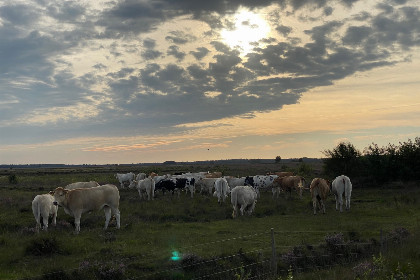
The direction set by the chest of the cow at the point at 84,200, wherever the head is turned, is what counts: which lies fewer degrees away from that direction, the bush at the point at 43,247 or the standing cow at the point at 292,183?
the bush

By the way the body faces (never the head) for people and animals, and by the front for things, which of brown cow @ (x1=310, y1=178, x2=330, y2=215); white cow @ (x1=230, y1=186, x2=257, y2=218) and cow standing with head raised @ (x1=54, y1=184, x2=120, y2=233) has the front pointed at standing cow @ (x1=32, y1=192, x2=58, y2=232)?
cow standing with head raised @ (x1=54, y1=184, x2=120, y2=233)

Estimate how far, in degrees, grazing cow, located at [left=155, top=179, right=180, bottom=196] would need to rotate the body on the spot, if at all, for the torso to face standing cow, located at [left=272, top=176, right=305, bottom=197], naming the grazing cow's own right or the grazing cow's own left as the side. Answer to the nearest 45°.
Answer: approximately 180°

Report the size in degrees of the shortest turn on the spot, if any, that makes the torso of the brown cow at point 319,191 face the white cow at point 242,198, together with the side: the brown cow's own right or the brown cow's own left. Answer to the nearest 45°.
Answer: approximately 135° to the brown cow's own left

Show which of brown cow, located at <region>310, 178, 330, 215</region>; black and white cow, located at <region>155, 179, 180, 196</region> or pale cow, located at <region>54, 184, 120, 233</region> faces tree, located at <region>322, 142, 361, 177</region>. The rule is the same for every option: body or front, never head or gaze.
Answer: the brown cow

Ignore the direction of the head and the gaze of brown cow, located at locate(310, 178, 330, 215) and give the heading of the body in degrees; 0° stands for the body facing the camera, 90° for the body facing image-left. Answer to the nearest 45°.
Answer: approximately 180°

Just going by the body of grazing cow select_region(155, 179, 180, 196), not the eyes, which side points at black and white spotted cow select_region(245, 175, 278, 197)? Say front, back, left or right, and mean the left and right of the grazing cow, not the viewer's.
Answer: back

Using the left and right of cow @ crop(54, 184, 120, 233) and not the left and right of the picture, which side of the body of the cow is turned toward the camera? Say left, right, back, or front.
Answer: left

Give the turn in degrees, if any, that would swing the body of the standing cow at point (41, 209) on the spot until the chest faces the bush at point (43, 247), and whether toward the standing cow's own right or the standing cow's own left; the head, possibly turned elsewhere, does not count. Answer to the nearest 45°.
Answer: approximately 135° to the standing cow's own right

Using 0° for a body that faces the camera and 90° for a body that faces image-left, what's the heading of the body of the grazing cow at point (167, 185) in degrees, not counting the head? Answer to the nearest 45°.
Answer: approximately 90°
